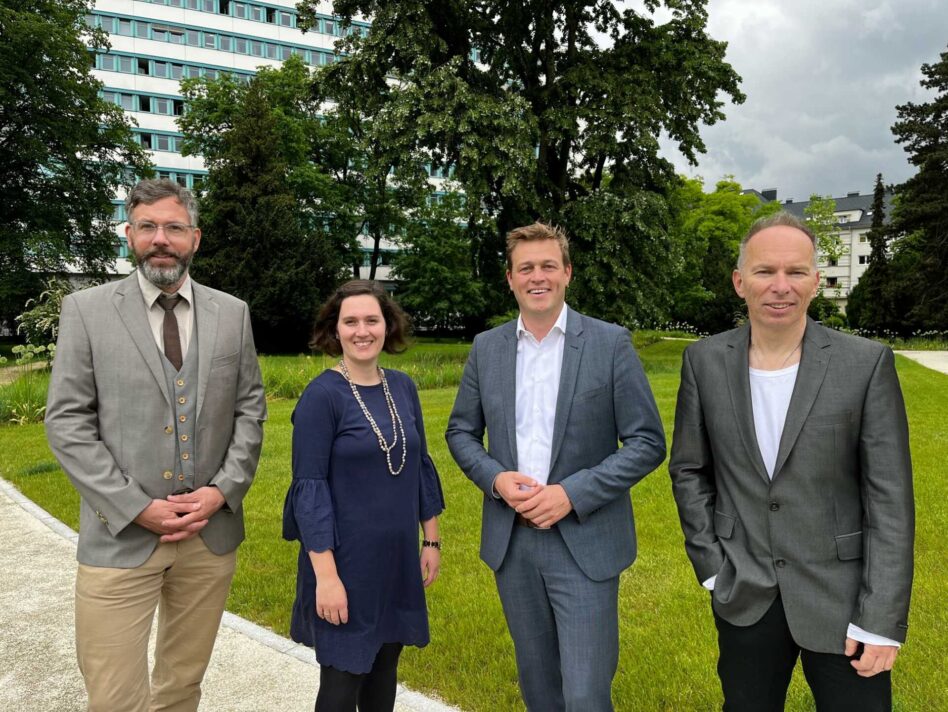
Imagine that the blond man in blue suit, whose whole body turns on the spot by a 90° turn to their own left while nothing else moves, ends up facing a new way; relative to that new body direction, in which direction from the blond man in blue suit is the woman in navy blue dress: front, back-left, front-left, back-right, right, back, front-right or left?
back

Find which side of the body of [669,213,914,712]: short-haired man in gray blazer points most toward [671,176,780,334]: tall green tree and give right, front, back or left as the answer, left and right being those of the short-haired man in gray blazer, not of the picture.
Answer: back

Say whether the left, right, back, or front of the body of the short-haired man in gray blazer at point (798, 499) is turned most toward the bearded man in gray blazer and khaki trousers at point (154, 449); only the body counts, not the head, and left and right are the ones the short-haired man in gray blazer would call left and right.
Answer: right

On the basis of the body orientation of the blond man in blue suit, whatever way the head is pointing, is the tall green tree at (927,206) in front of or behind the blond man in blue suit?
behind

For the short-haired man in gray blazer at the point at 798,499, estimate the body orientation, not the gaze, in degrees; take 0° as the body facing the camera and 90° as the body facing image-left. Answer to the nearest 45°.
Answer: approximately 0°

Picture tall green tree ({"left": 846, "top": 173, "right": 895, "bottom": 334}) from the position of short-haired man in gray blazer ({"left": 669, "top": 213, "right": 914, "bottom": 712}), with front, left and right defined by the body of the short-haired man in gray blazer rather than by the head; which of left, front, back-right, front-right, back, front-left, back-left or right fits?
back

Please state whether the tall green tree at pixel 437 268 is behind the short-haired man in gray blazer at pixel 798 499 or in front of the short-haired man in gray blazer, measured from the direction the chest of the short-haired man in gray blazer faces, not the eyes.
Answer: behind

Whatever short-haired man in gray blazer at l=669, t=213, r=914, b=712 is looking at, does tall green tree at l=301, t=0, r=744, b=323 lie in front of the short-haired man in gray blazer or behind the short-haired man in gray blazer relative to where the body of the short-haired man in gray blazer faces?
behind

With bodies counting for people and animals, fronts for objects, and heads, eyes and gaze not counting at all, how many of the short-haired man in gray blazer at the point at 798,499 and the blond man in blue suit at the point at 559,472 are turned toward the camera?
2

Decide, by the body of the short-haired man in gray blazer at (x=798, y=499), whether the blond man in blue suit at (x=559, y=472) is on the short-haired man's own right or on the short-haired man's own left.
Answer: on the short-haired man's own right

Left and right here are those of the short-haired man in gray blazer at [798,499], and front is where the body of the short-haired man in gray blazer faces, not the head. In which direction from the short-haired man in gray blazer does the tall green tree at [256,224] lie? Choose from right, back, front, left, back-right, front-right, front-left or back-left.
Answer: back-right
